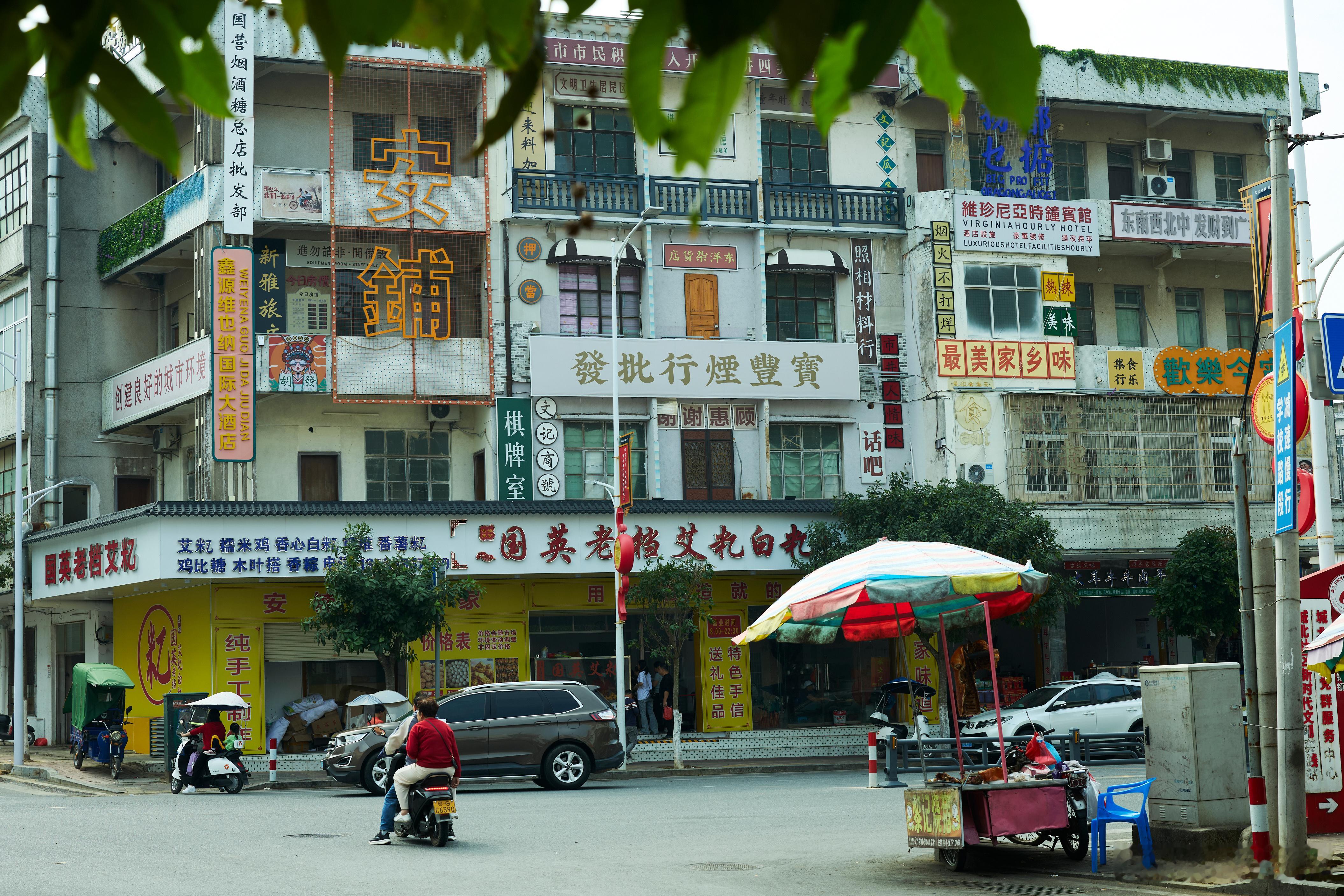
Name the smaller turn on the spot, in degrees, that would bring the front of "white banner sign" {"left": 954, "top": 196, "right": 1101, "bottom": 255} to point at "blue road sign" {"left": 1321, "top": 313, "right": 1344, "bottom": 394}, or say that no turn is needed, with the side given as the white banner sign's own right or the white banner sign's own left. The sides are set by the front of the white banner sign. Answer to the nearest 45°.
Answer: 0° — it already faces it

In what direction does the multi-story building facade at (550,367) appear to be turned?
toward the camera

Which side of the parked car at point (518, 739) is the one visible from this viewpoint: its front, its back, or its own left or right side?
left

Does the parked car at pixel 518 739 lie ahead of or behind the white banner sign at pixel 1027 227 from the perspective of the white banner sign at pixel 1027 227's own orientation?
ahead

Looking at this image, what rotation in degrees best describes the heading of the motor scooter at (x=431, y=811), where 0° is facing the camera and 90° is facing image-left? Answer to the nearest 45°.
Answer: approximately 135°

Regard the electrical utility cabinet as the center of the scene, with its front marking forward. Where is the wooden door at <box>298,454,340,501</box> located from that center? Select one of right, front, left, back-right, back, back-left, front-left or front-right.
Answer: right

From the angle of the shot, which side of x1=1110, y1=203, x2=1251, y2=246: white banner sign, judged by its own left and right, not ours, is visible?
front

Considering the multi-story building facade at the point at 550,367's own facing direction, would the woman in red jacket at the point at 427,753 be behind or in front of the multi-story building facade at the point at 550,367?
in front

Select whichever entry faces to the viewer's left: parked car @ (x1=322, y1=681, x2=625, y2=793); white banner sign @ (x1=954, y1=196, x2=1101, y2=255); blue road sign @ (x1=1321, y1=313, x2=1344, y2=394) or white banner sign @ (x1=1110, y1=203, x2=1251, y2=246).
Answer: the parked car

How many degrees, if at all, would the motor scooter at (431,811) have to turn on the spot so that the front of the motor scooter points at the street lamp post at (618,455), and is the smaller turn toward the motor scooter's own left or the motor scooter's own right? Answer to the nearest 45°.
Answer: approximately 45° to the motor scooter's own right

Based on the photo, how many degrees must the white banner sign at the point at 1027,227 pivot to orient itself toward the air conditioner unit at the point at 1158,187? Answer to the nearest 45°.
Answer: approximately 135° to its left

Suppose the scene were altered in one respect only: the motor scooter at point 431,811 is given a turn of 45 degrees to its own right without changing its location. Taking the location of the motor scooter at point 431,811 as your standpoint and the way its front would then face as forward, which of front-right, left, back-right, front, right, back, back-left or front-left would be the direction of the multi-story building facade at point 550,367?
front

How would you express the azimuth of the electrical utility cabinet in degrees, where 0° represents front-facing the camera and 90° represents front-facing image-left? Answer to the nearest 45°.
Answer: approximately 45°

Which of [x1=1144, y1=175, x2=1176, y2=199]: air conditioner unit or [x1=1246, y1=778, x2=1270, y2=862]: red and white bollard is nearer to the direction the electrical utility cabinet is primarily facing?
the red and white bollard

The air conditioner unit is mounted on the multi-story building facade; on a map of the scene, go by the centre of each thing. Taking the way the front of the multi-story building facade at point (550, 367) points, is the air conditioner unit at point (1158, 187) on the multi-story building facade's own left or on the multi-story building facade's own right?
on the multi-story building facade's own left
